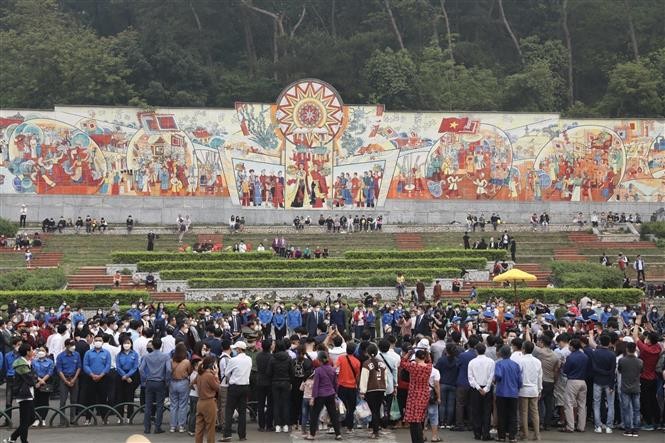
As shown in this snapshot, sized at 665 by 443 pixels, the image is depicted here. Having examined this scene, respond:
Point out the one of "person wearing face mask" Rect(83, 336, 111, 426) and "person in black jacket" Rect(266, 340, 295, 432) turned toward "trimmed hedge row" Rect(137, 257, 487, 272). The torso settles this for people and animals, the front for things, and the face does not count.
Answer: the person in black jacket

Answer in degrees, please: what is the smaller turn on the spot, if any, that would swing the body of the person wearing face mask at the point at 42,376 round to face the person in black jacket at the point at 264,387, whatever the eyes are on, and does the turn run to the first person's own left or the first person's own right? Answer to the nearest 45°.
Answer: approximately 45° to the first person's own left

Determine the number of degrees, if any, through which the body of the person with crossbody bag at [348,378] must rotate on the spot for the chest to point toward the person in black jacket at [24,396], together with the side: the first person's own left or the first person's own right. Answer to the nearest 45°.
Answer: approximately 90° to the first person's own left

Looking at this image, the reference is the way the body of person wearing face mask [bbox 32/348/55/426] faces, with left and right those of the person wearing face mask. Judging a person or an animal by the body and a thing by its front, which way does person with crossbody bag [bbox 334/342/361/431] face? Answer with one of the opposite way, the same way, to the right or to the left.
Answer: the opposite way

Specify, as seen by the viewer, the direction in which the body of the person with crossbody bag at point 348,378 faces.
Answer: away from the camera

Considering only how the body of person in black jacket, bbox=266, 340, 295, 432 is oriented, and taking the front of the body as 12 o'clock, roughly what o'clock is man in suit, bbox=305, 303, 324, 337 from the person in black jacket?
The man in suit is roughly at 12 o'clock from the person in black jacket.

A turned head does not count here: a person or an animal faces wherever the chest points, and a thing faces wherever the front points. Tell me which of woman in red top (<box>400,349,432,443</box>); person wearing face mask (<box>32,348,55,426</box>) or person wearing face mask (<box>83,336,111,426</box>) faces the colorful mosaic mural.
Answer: the woman in red top

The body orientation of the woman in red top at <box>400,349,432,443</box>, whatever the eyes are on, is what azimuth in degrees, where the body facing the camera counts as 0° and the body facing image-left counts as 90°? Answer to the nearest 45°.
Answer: approximately 180°

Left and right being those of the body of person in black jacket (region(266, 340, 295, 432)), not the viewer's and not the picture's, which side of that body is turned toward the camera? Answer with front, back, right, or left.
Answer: back

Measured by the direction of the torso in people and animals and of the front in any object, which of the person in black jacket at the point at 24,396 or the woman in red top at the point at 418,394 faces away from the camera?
the woman in red top

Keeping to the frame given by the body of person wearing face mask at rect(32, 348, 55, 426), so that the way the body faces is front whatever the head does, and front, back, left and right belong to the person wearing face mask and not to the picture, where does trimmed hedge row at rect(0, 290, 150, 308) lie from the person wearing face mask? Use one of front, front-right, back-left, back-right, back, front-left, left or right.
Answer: back
